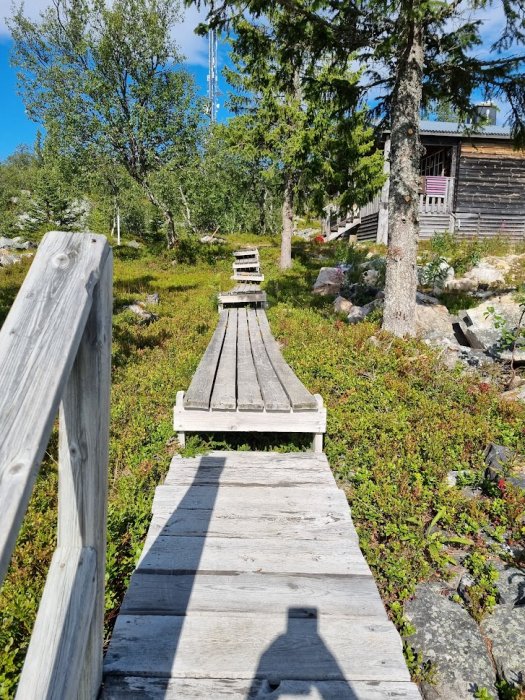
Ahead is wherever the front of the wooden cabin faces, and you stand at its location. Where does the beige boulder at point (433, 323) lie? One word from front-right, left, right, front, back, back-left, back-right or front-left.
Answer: left

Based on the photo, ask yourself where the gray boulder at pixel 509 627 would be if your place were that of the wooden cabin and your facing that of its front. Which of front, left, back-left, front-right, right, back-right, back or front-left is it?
left

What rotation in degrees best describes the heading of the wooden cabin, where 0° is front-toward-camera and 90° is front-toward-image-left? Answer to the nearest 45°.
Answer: approximately 90°

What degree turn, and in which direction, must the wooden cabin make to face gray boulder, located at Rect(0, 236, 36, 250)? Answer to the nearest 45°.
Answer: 0° — it already faces it

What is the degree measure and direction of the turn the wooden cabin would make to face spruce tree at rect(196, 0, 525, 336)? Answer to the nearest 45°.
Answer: approximately 90° to its left

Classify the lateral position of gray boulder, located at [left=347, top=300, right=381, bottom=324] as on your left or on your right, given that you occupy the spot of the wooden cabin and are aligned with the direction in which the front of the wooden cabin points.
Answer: on your left

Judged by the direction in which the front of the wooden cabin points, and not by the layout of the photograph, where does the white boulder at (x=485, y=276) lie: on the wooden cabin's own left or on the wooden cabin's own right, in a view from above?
on the wooden cabin's own left

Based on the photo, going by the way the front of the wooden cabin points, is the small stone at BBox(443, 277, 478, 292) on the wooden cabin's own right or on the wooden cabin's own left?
on the wooden cabin's own left
